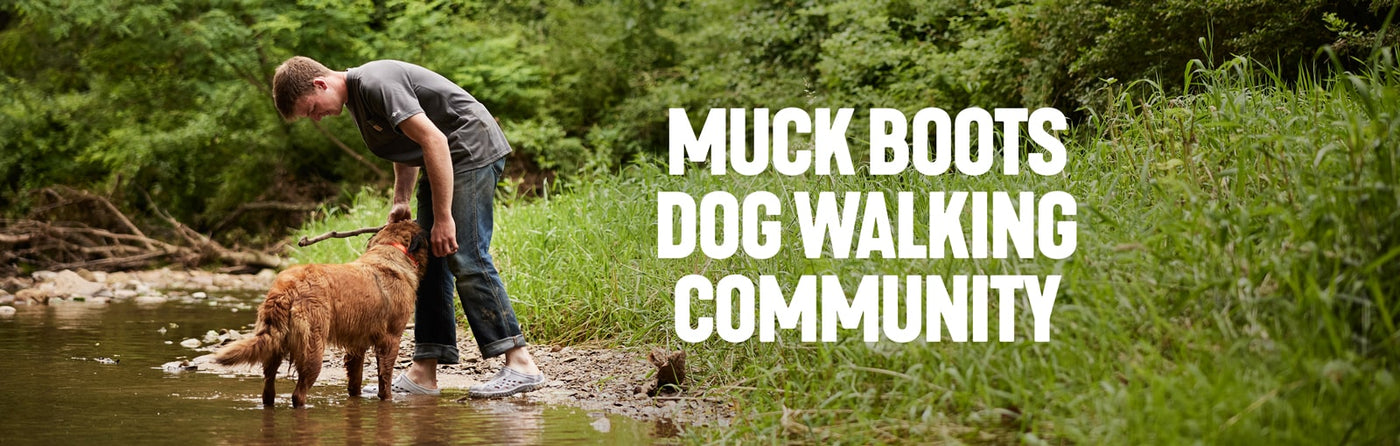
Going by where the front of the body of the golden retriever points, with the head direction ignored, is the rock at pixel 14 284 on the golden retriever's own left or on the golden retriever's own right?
on the golden retriever's own left

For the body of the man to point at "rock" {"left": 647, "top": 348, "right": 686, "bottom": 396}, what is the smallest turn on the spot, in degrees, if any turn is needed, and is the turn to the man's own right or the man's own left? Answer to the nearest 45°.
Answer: approximately 135° to the man's own left

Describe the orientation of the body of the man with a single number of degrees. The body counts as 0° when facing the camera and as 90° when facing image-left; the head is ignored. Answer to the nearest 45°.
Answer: approximately 90°

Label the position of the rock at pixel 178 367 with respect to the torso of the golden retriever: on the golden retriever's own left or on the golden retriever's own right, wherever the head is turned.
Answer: on the golden retriever's own left

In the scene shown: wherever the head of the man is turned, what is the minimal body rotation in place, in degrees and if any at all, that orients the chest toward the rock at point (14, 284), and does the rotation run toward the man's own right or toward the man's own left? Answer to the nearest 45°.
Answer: approximately 45° to the man's own right

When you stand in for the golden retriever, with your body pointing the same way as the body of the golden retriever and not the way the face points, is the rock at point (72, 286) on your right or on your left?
on your left

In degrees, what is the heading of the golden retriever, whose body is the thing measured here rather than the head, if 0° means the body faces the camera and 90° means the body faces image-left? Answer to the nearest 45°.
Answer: approximately 225°

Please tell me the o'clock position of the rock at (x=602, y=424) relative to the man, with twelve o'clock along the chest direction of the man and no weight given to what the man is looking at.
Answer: The rock is roughly at 8 o'clock from the man.

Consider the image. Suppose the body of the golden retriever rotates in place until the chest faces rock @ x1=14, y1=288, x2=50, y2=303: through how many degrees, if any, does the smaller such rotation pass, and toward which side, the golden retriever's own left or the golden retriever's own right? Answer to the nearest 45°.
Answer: approximately 45° to the golden retriever's own left

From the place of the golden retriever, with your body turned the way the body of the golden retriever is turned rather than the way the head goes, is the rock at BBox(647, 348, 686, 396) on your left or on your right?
on your right
